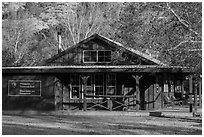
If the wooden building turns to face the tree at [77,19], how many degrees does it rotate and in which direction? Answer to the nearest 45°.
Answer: approximately 180°

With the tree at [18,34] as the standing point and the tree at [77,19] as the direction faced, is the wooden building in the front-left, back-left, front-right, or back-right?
front-right

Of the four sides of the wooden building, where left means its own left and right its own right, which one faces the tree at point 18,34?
back

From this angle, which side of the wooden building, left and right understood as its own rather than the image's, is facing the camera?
front

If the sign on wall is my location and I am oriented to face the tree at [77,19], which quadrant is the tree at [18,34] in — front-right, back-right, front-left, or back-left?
front-left

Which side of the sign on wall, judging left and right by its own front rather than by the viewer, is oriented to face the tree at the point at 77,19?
back

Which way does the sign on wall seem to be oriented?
toward the camera

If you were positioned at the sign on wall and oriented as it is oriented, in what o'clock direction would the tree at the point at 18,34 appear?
The tree is roughly at 6 o'clock from the sign on wall.

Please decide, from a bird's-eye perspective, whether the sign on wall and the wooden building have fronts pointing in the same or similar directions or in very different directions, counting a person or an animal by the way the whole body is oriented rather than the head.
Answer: same or similar directions

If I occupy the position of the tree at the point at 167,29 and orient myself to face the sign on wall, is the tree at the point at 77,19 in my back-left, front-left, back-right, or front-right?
front-right
